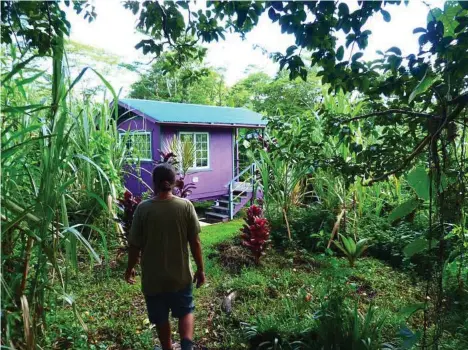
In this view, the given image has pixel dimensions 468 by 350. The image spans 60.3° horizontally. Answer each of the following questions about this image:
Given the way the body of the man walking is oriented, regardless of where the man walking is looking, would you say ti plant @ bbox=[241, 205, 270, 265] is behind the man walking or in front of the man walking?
in front

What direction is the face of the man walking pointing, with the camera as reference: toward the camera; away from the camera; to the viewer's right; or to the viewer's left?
away from the camera

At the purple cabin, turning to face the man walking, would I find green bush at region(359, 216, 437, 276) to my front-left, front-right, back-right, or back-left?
front-left

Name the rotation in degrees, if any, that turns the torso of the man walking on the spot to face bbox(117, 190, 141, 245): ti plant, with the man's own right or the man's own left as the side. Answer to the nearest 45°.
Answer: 0° — they already face it

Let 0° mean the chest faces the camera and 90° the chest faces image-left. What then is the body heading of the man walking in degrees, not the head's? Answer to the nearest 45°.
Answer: approximately 180°

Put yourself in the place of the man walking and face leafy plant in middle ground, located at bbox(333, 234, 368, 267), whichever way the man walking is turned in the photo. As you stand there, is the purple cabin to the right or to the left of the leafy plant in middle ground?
left

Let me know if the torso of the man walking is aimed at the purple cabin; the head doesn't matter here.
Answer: yes

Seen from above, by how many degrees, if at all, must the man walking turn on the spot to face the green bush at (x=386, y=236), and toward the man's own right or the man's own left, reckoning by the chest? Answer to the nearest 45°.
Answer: approximately 45° to the man's own right
